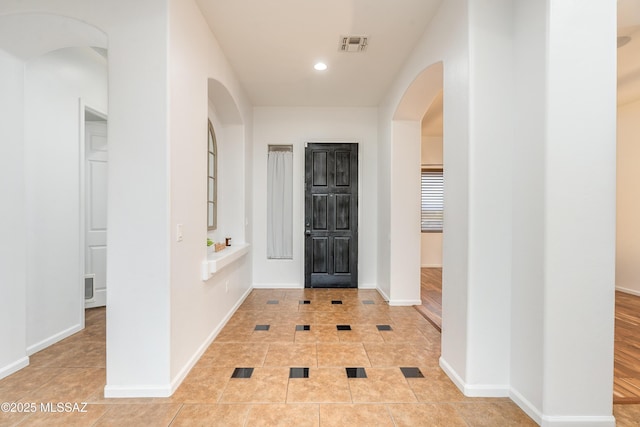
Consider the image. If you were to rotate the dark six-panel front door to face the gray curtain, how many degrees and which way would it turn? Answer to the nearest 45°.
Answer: approximately 90° to its right

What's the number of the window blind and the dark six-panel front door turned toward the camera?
2

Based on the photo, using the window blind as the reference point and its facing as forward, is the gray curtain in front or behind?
in front

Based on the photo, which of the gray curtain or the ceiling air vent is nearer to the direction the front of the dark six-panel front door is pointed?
the ceiling air vent

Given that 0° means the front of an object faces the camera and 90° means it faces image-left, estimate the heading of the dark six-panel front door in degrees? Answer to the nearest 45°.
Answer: approximately 0°

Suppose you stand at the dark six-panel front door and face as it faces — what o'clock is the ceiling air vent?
The ceiling air vent is roughly at 12 o'clock from the dark six-panel front door.

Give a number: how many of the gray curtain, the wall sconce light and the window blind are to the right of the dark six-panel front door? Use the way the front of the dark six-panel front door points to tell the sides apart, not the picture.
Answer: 1

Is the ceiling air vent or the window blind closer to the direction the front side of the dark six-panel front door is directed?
the ceiling air vent
